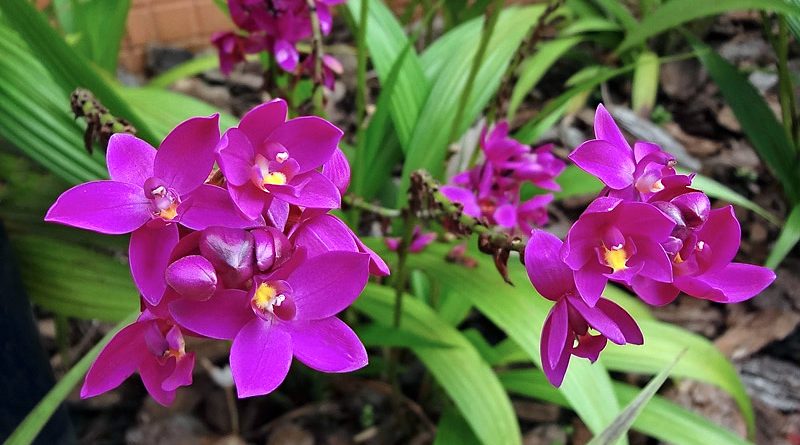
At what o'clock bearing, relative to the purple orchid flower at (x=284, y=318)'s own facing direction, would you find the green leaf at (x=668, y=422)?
The green leaf is roughly at 8 o'clock from the purple orchid flower.

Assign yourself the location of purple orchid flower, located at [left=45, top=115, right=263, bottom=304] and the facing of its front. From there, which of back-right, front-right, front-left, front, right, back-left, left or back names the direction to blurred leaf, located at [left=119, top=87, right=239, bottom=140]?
back

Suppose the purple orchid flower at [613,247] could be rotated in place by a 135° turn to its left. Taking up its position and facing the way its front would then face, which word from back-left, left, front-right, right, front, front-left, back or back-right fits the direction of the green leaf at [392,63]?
left

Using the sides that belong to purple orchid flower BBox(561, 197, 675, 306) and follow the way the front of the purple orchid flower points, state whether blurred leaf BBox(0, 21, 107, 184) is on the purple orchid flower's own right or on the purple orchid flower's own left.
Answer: on the purple orchid flower's own right

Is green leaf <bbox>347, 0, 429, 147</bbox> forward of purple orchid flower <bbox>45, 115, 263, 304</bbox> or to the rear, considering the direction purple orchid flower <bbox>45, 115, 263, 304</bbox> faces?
to the rear

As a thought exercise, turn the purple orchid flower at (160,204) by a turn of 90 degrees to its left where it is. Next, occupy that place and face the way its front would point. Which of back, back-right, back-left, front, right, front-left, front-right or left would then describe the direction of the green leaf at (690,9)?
front-left

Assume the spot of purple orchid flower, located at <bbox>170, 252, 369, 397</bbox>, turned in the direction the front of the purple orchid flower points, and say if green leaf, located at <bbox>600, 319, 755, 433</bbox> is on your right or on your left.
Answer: on your left
